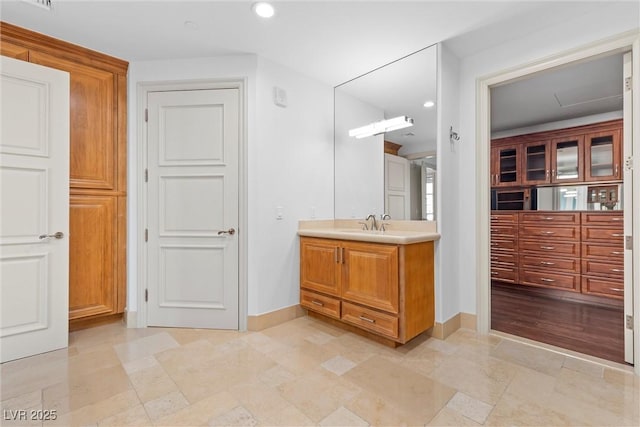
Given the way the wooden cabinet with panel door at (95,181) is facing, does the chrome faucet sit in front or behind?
in front

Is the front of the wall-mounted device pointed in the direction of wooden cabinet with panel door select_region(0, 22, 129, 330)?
no

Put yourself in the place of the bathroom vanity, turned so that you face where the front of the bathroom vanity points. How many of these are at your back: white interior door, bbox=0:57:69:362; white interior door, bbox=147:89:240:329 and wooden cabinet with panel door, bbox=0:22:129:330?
0

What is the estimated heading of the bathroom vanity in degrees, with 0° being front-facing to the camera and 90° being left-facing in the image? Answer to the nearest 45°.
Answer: approximately 45°

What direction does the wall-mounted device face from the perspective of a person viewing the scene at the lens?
facing the viewer and to the right of the viewer

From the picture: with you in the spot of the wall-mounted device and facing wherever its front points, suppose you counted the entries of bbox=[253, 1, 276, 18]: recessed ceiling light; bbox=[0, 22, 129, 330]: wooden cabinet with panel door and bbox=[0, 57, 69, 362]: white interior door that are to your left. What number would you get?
0

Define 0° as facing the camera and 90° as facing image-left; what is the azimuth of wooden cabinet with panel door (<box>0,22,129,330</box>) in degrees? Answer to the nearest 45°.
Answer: approximately 315°

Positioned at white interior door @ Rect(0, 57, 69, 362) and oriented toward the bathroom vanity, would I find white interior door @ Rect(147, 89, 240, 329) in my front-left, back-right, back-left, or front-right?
front-left
